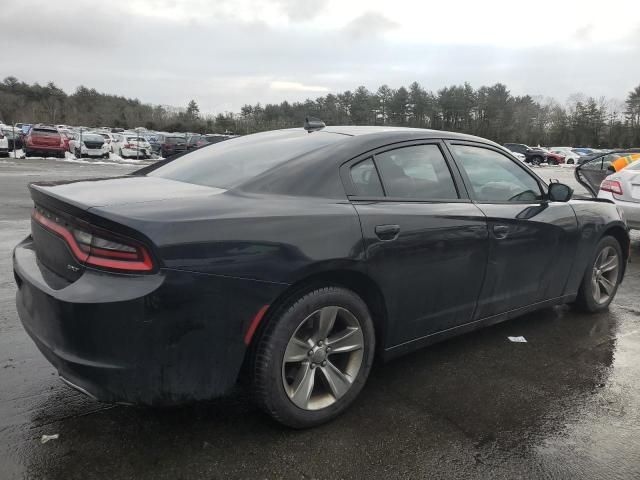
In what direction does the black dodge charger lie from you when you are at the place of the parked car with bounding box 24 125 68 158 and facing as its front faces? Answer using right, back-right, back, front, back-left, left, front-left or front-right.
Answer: back

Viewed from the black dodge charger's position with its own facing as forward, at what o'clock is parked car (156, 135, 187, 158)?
The parked car is roughly at 10 o'clock from the black dodge charger.

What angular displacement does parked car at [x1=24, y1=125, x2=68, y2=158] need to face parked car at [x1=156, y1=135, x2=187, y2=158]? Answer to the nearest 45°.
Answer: approximately 45° to its right

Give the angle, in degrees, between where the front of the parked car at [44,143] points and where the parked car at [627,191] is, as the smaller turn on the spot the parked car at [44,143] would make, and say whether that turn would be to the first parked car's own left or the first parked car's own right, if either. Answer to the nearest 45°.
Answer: approximately 180°

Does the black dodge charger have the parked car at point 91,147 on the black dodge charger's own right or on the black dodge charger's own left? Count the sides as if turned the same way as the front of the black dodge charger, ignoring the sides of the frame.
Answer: on the black dodge charger's own left

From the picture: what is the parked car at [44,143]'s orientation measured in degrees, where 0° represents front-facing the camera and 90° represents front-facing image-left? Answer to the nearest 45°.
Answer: approximately 180°

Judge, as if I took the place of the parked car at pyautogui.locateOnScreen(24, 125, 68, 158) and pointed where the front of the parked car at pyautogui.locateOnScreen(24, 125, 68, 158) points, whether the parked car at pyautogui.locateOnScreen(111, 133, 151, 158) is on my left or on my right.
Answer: on my right

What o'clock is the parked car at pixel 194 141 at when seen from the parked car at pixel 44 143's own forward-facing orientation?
the parked car at pixel 194 141 is roughly at 2 o'clock from the parked car at pixel 44 143.

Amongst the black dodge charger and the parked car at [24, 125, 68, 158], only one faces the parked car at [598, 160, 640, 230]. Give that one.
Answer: the black dodge charger

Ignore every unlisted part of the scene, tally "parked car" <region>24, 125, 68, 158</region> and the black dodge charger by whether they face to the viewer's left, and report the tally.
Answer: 0

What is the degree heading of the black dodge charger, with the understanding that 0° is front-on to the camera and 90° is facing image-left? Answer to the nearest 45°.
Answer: approximately 225°

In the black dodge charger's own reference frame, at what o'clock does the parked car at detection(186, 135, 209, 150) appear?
The parked car is roughly at 10 o'clock from the black dodge charger.

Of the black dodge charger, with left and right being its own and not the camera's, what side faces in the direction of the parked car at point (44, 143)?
left

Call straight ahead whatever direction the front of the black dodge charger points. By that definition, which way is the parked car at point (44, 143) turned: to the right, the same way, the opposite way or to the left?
to the left
